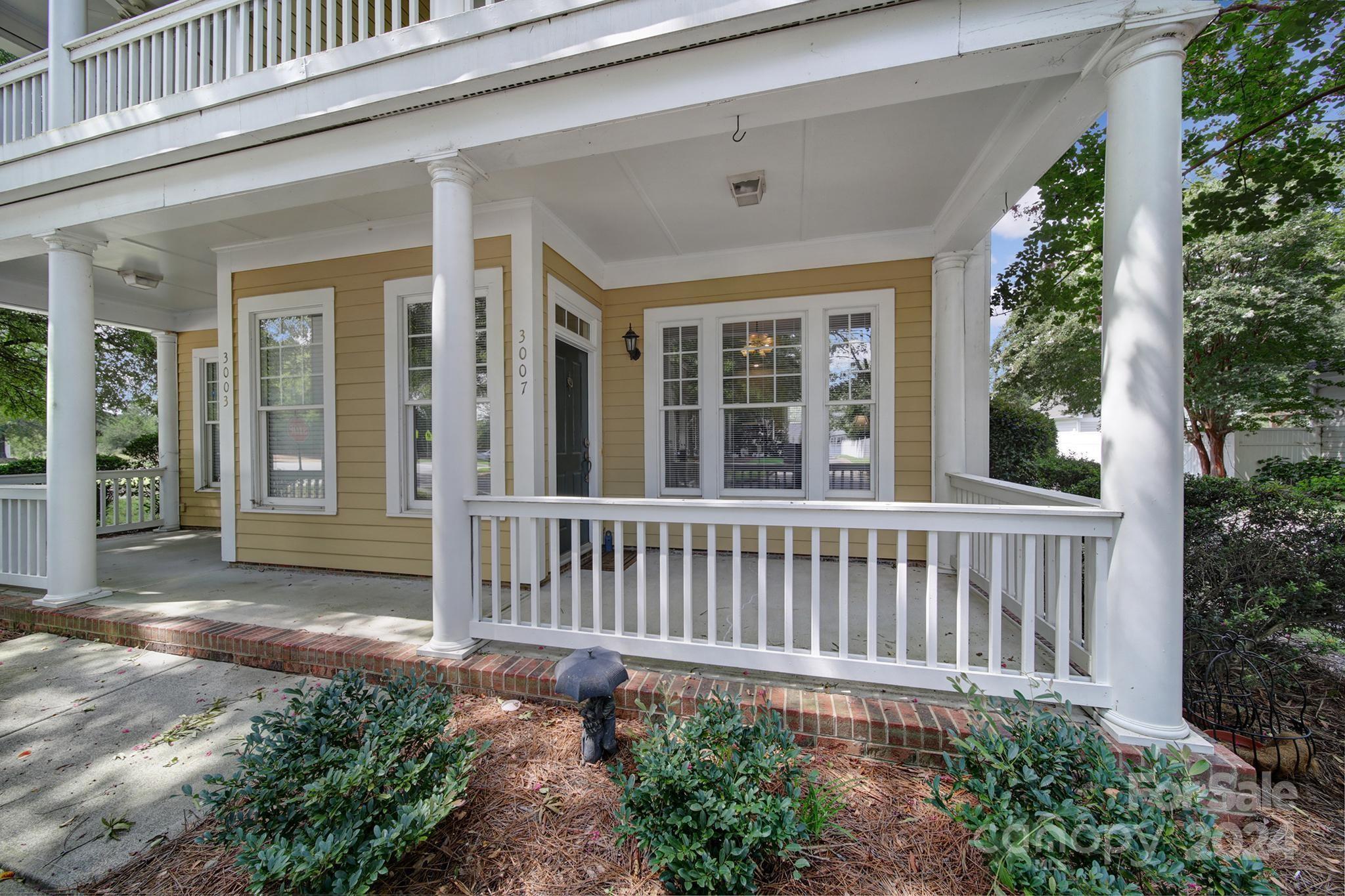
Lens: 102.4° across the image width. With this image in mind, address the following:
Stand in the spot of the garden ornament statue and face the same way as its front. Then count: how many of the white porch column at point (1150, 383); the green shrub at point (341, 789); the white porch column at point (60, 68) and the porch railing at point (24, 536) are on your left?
1

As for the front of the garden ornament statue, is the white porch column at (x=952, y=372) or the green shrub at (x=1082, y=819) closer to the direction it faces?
the green shrub

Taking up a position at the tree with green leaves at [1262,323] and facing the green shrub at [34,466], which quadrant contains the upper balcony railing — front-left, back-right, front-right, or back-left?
front-left

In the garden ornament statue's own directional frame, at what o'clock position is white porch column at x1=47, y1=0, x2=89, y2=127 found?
The white porch column is roughly at 4 o'clock from the garden ornament statue.

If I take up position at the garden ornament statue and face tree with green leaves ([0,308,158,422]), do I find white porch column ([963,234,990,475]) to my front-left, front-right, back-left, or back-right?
back-right

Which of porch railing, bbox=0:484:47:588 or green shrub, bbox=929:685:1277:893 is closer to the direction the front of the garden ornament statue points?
the green shrub

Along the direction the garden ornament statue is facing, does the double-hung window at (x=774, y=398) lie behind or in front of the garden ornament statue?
behind

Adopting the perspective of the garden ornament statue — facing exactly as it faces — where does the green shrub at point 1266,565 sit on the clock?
The green shrub is roughly at 9 o'clock from the garden ornament statue.

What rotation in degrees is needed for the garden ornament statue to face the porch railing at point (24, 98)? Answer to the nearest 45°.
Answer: approximately 135° to its right

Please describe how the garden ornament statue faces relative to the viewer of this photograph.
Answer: facing the viewer

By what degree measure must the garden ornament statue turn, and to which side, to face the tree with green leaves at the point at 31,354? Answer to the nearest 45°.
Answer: approximately 135° to its right

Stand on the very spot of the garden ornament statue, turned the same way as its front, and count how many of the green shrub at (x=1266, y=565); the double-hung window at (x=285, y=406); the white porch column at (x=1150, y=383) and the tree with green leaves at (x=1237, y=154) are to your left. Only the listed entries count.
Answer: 3

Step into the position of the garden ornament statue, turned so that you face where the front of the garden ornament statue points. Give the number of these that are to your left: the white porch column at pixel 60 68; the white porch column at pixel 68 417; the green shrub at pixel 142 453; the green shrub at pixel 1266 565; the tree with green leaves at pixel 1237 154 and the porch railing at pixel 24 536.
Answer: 2
